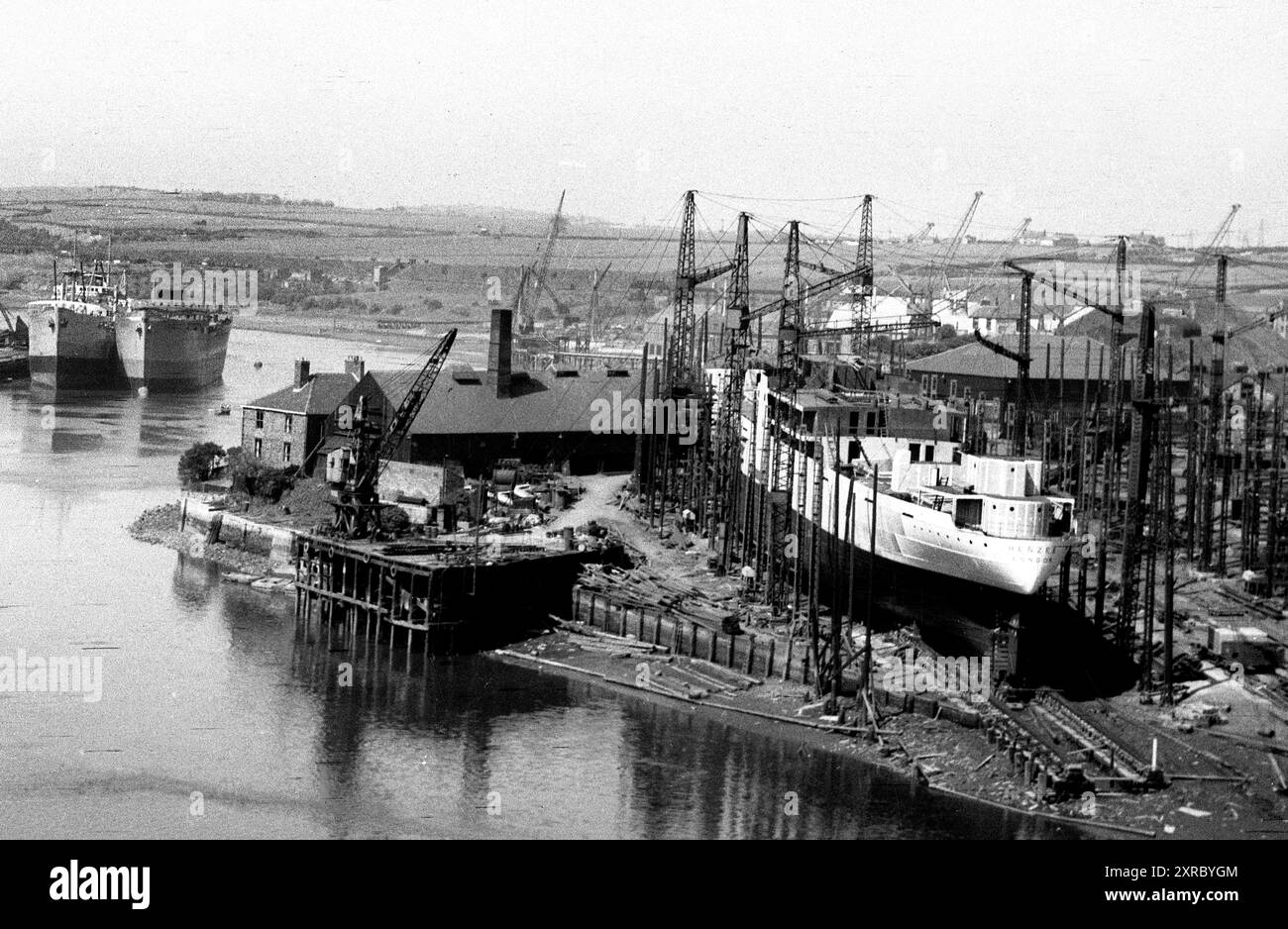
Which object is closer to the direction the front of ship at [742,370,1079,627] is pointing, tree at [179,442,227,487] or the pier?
the tree

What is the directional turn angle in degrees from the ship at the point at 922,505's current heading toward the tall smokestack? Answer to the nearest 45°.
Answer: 0° — it already faces it

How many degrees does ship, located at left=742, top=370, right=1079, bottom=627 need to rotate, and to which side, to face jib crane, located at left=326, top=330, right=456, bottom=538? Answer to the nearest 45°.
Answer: approximately 45° to its left

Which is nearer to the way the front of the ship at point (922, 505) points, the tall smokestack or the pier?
the tall smokestack

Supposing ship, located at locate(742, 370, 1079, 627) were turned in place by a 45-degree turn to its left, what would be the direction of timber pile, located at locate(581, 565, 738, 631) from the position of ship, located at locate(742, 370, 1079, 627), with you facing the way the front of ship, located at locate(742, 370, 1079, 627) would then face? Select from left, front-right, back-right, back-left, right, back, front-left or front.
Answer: front

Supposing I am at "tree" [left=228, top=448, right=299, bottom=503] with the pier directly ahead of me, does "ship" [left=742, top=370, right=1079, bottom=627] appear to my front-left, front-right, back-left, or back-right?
front-left

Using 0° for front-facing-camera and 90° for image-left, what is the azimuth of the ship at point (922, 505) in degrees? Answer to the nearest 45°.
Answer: approximately 135°

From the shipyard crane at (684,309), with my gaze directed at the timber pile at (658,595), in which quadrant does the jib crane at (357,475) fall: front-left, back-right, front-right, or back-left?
front-right

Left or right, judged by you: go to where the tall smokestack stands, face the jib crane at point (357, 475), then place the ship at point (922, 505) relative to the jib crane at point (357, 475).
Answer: left

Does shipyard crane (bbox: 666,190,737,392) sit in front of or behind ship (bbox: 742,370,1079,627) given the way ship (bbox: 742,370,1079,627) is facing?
in front

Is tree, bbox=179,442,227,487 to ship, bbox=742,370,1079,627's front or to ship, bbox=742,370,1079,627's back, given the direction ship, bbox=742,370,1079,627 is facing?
to the front

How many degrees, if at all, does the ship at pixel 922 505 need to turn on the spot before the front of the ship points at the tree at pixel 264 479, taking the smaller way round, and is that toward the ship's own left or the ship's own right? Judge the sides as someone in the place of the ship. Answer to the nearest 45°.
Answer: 0° — it already faces it

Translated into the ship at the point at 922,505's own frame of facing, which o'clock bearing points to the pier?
The pier is roughly at 10 o'clock from the ship.
